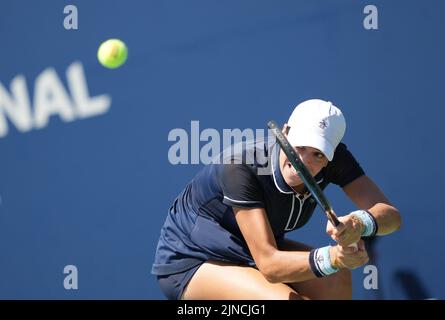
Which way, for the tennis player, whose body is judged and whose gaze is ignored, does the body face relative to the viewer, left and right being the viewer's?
facing the viewer and to the right of the viewer
